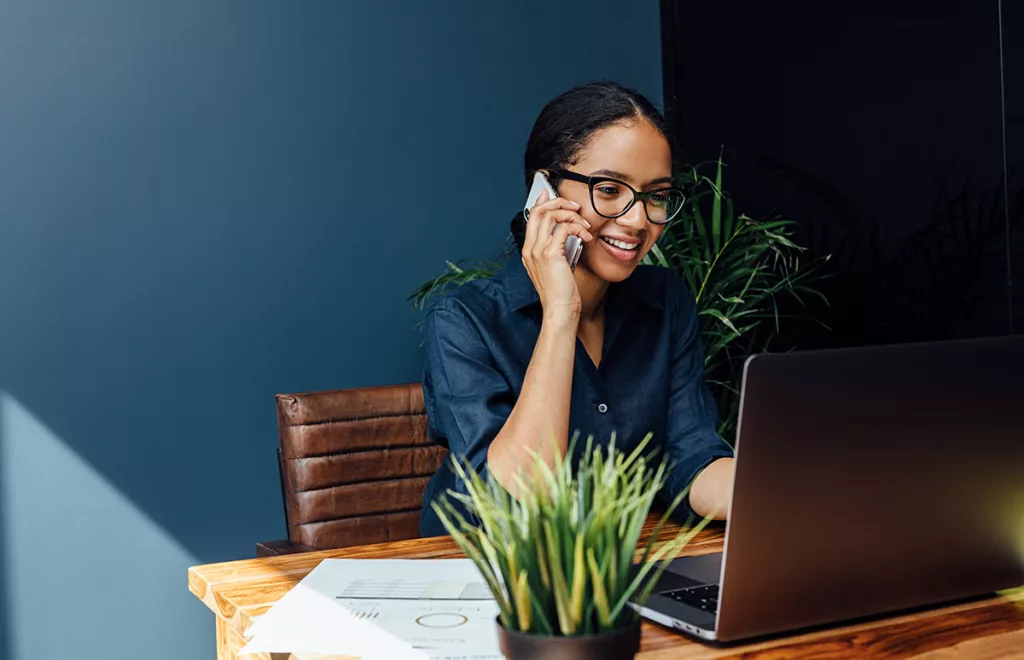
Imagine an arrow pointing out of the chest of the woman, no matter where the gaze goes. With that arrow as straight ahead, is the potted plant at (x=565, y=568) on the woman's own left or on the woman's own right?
on the woman's own right

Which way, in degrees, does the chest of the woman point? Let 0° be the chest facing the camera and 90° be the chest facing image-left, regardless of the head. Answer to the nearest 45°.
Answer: approximately 315°

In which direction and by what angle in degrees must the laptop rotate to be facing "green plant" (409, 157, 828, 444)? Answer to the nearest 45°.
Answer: approximately 45° to its right

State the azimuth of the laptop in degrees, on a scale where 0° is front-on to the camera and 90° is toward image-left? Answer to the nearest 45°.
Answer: approximately 135°

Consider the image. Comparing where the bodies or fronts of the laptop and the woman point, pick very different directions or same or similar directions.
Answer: very different directions
